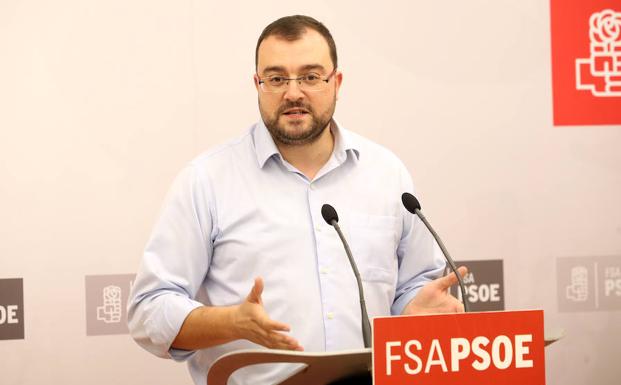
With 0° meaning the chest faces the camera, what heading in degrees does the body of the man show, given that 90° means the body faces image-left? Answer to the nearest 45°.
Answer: approximately 0°

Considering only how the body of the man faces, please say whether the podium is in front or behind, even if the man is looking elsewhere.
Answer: in front
